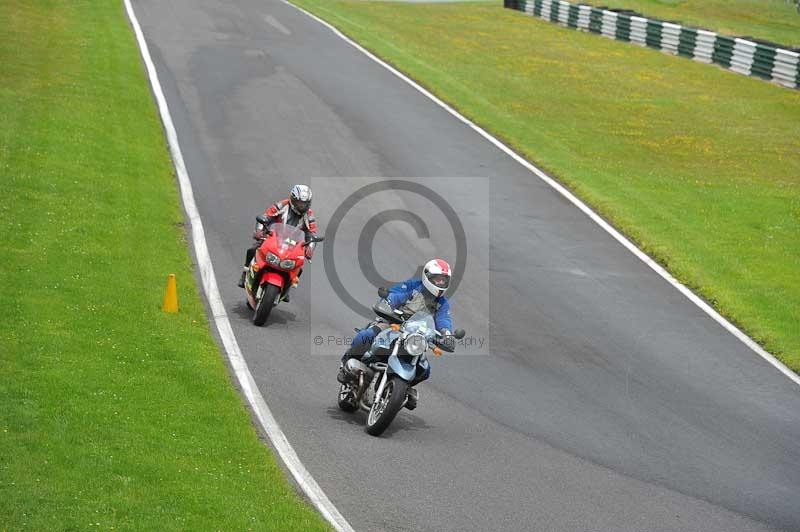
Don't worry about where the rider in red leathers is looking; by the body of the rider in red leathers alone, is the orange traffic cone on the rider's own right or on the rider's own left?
on the rider's own right

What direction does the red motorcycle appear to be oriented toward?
toward the camera

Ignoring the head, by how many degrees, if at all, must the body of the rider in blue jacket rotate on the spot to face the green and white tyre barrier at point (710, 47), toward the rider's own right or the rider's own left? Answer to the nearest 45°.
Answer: approximately 135° to the rider's own left

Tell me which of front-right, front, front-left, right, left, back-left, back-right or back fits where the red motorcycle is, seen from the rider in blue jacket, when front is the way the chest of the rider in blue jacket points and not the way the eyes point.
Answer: back

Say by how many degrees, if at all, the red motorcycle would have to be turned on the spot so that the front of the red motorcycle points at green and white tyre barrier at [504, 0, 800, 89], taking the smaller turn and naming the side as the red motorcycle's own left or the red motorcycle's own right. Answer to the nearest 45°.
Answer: approximately 135° to the red motorcycle's own left

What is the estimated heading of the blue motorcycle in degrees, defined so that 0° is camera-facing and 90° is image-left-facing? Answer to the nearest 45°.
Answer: approximately 315°

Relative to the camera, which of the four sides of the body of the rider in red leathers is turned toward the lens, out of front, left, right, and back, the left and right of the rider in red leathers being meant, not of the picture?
front

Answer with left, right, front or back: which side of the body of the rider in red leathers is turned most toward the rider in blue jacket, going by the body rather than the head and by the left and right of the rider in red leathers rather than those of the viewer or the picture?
front

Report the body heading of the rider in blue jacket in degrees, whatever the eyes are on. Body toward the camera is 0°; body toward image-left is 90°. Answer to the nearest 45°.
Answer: approximately 315°
